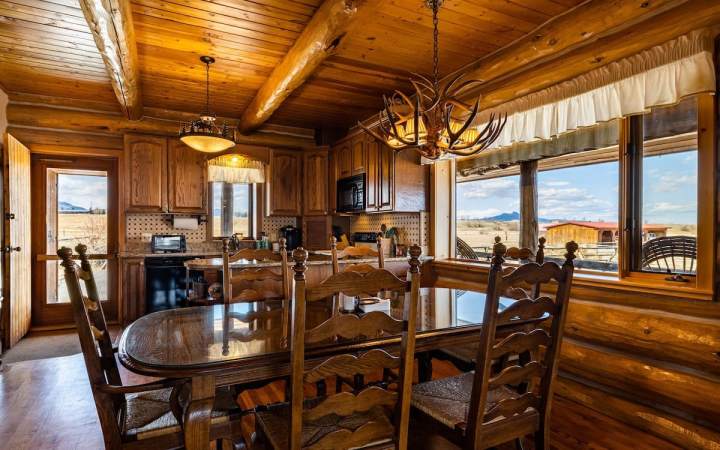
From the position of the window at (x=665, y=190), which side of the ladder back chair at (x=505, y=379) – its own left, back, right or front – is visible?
right

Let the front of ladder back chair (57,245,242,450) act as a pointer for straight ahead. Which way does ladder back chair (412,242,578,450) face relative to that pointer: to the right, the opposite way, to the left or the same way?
to the left

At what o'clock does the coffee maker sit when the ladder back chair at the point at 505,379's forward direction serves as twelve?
The coffee maker is roughly at 12 o'clock from the ladder back chair.

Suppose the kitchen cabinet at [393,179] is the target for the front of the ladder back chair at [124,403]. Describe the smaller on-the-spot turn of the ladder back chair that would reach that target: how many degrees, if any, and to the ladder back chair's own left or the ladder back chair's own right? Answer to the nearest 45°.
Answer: approximately 45° to the ladder back chair's own left

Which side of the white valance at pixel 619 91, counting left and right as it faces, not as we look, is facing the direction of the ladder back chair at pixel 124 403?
front

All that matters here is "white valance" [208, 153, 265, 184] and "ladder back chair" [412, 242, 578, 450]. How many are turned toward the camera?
1

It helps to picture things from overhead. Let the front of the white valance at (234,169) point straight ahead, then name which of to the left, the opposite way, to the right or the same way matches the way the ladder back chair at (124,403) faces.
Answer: to the left

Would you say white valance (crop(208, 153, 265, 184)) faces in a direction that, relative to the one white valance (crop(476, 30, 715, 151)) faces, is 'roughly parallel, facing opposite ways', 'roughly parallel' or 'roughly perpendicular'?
roughly perpendicular

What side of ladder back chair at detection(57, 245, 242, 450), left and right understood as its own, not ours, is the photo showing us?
right

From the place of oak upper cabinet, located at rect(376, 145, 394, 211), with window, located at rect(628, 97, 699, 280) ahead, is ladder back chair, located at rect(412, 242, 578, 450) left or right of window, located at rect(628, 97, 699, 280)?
right

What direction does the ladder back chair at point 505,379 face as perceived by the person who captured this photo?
facing away from the viewer and to the left of the viewer

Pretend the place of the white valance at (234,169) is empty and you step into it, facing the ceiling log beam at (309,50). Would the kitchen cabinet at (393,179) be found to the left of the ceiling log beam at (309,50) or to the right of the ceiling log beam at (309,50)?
left

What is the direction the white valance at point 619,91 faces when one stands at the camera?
facing the viewer and to the left of the viewer

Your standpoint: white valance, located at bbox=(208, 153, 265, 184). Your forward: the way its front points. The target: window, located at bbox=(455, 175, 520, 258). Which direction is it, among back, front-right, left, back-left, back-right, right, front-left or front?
front-left

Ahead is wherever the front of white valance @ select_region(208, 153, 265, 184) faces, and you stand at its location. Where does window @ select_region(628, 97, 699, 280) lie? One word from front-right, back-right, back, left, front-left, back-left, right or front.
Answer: front-left
